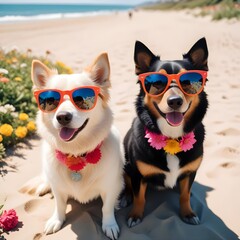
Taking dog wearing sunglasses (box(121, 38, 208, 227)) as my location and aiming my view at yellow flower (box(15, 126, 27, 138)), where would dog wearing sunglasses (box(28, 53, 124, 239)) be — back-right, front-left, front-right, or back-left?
front-left

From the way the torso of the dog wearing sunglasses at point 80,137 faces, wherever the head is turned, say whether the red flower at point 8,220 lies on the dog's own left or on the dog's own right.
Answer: on the dog's own right

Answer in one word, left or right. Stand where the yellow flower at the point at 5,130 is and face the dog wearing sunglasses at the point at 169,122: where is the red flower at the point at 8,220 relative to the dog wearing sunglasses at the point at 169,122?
right

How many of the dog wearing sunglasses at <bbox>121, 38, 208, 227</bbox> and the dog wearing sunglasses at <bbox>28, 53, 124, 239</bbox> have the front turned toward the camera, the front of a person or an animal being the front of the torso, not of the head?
2

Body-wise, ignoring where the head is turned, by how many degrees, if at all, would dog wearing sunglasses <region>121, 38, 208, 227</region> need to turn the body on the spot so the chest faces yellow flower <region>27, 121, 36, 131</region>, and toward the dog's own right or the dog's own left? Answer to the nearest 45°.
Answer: approximately 135° to the dog's own right

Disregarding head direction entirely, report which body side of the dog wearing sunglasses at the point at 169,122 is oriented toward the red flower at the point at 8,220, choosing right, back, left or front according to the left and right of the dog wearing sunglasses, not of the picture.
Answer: right

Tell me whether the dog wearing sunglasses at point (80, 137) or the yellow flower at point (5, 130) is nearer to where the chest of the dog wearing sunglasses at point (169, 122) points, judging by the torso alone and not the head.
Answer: the dog wearing sunglasses

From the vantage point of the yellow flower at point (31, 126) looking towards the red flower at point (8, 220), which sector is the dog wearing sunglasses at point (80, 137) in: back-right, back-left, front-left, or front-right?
front-left

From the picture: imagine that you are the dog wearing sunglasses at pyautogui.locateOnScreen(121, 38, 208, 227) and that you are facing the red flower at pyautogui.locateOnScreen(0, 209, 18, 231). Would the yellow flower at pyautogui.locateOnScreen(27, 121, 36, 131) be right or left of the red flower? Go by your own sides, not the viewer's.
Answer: right

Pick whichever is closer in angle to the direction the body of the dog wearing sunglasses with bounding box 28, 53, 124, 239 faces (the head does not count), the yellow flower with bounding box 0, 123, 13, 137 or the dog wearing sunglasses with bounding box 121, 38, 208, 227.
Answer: the dog wearing sunglasses

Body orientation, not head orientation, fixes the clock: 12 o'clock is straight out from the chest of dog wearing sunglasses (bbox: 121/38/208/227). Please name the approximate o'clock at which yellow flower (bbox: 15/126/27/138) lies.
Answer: The yellow flower is roughly at 4 o'clock from the dog wearing sunglasses.

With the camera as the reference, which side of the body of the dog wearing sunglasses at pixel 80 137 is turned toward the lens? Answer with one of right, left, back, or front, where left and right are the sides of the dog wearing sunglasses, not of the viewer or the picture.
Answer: front

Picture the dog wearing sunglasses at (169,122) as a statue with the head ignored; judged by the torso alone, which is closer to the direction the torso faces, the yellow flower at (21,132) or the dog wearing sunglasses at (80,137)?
the dog wearing sunglasses

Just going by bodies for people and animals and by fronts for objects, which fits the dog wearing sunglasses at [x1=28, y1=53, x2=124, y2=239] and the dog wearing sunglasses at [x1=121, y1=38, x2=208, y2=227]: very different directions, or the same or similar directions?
same or similar directions

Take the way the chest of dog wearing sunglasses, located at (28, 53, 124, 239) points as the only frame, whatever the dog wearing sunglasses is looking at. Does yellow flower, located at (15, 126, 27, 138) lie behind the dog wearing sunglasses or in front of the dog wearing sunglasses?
behind

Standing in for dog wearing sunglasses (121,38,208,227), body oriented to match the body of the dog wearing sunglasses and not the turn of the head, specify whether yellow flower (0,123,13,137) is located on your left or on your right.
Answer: on your right
